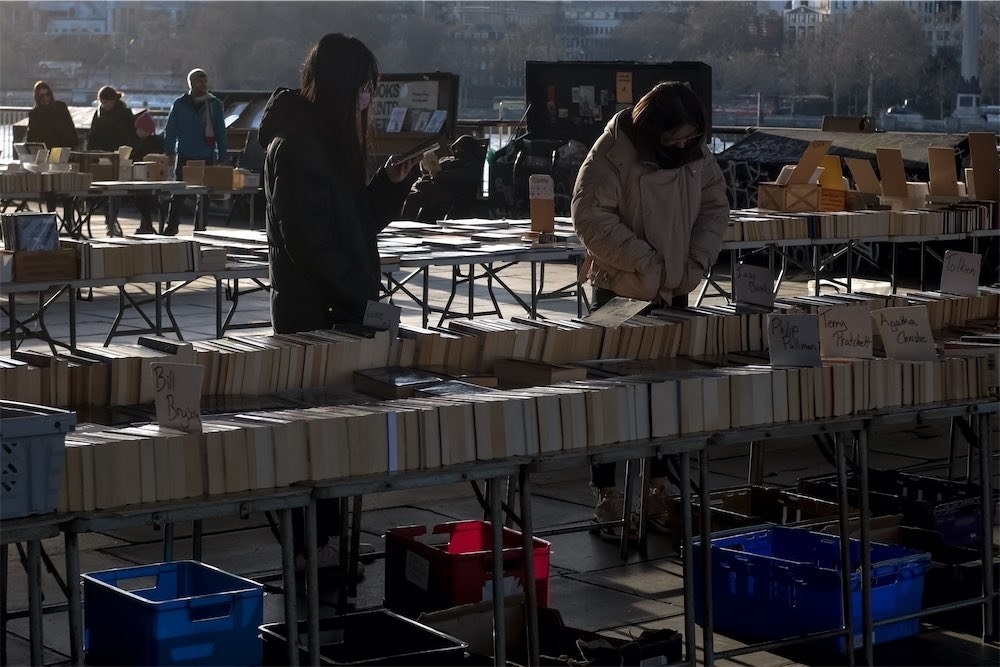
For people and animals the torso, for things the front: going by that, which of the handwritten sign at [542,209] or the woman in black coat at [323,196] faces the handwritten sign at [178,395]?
the handwritten sign at [542,209]

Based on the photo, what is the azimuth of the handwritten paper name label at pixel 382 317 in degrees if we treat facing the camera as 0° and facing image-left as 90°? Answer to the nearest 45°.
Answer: approximately 0°

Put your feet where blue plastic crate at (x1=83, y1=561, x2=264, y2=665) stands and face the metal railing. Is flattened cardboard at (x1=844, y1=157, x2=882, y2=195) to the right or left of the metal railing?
right

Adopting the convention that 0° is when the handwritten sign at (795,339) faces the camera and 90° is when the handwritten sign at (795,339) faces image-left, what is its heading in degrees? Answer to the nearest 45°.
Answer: approximately 0°

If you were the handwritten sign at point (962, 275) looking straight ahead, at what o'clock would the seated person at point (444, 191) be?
The seated person is roughly at 5 o'clock from the handwritten sign.

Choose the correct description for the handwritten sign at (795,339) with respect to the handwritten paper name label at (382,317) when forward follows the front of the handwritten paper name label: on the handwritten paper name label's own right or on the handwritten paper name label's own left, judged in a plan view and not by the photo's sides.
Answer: on the handwritten paper name label's own left

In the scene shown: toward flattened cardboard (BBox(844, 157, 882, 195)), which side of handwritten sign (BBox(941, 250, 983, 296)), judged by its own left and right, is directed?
back
